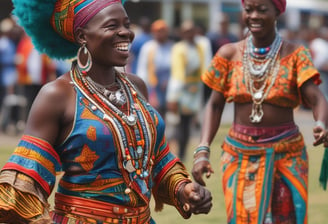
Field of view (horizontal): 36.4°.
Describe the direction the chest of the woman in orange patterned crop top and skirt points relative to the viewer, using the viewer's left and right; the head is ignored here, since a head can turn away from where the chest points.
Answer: facing the viewer
